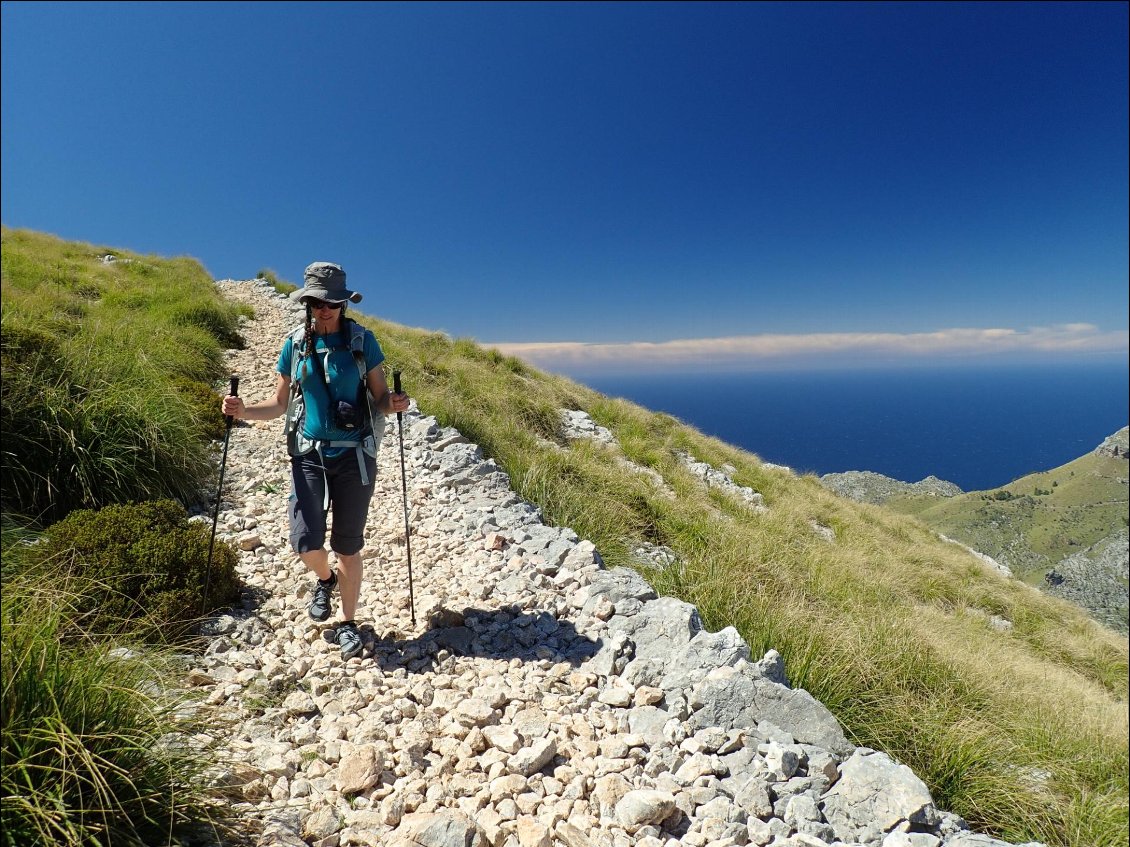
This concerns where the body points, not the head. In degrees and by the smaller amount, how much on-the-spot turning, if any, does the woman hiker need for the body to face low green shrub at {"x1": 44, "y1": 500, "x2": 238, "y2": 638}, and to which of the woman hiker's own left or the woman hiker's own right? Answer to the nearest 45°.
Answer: approximately 90° to the woman hiker's own right

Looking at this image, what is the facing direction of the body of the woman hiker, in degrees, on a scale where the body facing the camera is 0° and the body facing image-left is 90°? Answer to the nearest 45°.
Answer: approximately 0°

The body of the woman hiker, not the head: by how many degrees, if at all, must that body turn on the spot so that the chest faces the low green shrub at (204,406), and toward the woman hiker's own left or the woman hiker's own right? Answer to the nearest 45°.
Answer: approximately 180°
